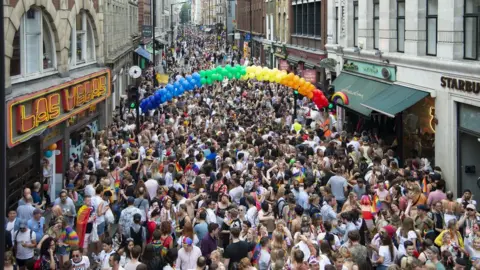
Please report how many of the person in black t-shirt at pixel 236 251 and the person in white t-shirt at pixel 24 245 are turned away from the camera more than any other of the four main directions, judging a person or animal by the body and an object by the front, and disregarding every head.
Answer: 1

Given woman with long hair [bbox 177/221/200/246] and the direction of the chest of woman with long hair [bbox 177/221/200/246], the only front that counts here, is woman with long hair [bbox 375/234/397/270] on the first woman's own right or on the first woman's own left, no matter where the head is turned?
on the first woman's own right

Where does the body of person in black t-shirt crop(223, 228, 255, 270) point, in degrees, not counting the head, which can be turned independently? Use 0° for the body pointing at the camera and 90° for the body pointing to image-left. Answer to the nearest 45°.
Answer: approximately 180°

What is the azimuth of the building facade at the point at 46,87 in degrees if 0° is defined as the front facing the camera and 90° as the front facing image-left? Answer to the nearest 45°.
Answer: approximately 315°

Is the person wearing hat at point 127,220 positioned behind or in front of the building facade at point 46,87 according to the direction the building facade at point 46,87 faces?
in front

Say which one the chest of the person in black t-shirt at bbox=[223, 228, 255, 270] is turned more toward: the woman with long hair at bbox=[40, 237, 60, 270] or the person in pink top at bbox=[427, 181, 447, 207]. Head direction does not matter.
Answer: the person in pink top

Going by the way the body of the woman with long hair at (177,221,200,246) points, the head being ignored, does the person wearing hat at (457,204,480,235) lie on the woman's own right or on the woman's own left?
on the woman's own right

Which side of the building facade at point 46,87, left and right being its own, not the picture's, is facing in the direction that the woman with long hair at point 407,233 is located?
front

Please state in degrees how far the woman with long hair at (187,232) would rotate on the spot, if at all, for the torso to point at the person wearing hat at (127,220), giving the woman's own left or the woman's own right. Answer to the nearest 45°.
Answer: approximately 45° to the woman's own left

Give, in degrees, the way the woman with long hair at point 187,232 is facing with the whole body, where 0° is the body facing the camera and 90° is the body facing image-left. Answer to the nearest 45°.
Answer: approximately 180°
